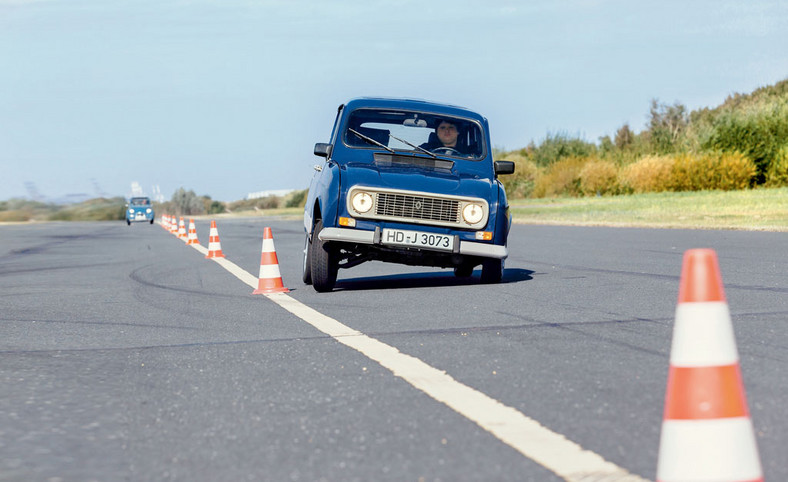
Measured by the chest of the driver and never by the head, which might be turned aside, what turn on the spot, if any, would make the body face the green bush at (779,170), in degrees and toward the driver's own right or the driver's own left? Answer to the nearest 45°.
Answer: approximately 135° to the driver's own left

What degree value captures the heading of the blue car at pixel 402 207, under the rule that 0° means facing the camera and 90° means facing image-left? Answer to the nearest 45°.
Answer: approximately 0°

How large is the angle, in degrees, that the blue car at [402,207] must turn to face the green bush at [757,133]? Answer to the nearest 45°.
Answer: approximately 135° to its left

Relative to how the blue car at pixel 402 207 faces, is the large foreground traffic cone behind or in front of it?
in front

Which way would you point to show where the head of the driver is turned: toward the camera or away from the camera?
toward the camera

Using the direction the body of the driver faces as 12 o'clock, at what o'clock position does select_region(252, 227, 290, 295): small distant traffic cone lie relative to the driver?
The small distant traffic cone is roughly at 2 o'clock from the driver.

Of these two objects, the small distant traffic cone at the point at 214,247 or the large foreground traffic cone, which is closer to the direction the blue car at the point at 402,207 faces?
the large foreground traffic cone

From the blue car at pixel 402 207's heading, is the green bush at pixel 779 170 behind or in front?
behind

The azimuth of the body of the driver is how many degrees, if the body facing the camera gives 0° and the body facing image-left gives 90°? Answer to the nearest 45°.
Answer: approximately 0°
